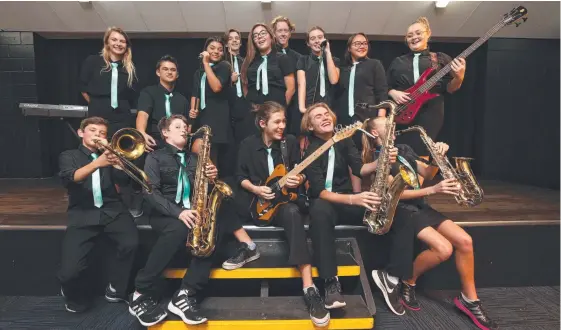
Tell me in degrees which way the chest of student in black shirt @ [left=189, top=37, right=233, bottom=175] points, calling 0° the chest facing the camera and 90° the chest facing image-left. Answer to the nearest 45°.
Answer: approximately 45°

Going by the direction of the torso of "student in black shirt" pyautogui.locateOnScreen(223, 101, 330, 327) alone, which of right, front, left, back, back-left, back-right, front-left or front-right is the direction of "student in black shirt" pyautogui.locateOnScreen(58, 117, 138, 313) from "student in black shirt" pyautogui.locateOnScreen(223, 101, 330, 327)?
right

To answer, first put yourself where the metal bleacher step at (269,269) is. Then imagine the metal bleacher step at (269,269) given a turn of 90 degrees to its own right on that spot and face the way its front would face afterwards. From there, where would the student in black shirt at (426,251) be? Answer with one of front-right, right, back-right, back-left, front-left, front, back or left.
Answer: back

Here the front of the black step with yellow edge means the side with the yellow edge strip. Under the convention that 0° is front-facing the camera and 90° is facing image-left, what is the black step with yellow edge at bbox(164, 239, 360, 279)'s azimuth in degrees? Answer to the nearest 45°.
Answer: approximately 0°

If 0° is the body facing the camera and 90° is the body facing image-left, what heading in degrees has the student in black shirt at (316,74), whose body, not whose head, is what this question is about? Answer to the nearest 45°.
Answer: approximately 0°

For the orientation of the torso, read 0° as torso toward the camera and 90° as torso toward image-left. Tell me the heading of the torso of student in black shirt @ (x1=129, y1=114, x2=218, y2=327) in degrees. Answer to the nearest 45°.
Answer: approximately 315°

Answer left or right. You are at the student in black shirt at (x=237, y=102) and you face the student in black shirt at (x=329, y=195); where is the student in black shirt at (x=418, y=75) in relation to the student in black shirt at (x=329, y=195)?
left

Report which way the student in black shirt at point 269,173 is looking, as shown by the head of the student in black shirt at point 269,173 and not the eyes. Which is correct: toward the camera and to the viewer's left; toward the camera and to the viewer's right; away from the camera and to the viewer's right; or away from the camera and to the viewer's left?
toward the camera and to the viewer's right
